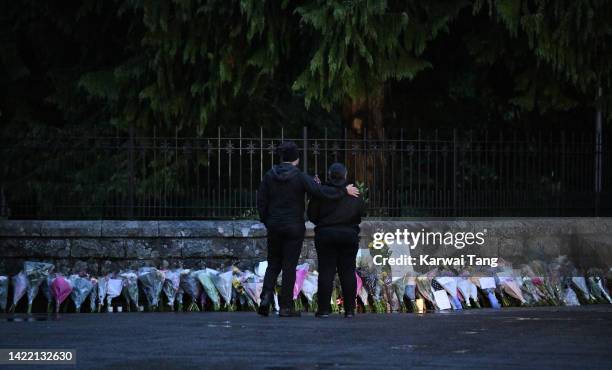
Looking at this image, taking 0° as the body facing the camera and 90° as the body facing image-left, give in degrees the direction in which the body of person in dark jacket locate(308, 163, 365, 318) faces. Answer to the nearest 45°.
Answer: approximately 180°

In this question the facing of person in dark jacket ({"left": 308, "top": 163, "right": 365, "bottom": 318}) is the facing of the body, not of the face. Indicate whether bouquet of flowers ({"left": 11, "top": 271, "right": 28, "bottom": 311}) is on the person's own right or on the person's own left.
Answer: on the person's own left

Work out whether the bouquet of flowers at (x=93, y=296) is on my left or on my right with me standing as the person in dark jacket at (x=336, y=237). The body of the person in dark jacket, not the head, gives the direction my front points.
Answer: on my left

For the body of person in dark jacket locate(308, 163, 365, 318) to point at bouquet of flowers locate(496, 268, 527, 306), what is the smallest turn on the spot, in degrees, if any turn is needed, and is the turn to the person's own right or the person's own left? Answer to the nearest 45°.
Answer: approximately 45° to the person's own right

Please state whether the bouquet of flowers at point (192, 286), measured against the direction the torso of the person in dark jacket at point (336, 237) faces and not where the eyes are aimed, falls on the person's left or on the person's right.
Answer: on the person's left

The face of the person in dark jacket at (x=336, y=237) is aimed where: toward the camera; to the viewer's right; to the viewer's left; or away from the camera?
away from the camera
